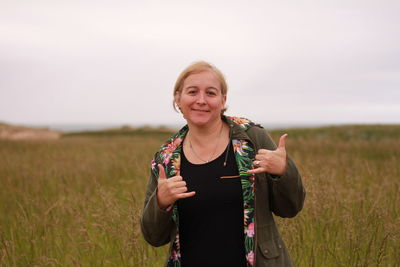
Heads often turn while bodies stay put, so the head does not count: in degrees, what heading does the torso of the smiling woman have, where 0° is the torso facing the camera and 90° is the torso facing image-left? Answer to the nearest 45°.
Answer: approximately 0°
